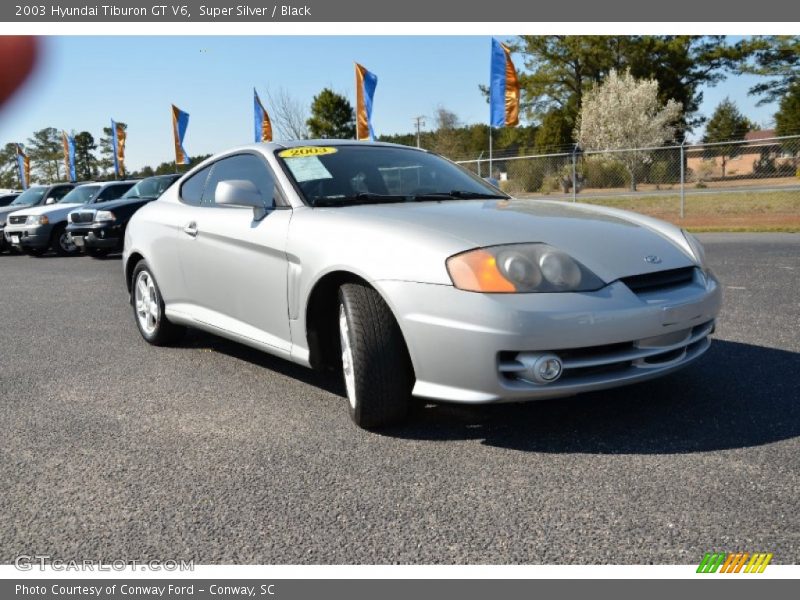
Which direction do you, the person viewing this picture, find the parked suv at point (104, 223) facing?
facing the viewer and to the left of the viewer

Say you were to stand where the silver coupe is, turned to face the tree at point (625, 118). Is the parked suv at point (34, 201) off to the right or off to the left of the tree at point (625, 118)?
left

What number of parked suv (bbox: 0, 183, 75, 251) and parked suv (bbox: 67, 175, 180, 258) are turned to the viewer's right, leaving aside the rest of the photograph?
0

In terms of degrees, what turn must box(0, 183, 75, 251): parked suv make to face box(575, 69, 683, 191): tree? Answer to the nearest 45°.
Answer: approximately 180°

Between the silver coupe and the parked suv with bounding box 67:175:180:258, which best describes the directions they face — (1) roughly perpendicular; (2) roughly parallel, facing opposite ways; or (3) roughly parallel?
roughly perpendicular

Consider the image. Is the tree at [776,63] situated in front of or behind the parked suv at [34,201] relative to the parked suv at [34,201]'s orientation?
behind

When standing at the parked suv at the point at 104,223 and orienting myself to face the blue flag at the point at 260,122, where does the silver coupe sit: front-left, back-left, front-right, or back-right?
back-right

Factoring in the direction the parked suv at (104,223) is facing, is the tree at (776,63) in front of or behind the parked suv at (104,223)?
behind

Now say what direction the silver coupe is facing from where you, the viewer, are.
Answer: facing the viewer and to the right of the viewer

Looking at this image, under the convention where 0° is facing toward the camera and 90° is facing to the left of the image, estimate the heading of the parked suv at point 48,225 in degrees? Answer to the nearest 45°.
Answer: approximately 45°
